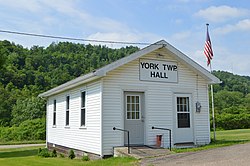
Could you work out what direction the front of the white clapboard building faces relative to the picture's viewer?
facing the viewer and to the right of the viewer

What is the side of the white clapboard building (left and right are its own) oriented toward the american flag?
left

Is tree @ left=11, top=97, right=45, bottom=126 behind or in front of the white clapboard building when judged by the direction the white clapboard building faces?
behind
